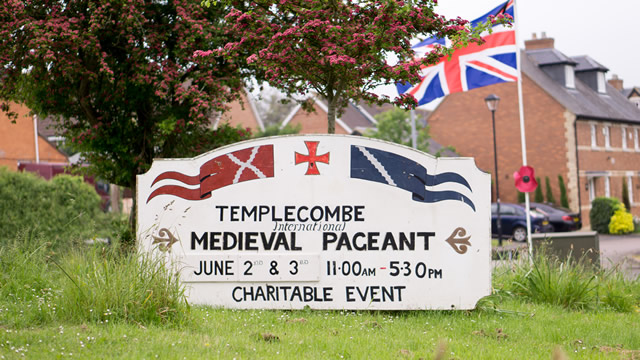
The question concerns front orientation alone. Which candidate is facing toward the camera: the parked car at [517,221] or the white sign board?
the white sign board

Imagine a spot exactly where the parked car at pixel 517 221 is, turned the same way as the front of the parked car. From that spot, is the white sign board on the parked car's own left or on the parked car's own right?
on the parked car's own left

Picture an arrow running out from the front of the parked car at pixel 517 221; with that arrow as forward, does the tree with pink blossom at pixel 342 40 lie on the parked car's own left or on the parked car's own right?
on the parked car's own left

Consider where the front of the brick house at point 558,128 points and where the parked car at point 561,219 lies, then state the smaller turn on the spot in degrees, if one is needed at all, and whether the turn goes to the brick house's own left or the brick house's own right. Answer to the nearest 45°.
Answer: approximately 45° to the brick house's own right

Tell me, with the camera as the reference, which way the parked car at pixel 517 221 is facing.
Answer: facing away from the viewer and to the left of the viewer

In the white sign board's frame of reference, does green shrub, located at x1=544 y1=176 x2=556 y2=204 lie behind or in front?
behind

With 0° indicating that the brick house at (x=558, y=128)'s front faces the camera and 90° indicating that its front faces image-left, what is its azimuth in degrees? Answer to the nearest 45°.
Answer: approximately 315°

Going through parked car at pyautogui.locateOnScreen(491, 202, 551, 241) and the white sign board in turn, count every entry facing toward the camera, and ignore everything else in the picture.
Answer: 1

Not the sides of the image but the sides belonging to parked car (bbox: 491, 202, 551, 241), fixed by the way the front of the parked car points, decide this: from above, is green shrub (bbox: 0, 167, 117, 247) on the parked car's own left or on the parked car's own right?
on the parked car's own left

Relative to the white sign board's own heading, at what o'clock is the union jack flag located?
The union jack flag is roughly at 7 o'clock from the white sign board.

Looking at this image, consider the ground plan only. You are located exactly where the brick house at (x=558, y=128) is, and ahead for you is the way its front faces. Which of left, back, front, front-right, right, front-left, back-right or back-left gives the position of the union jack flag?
front-right

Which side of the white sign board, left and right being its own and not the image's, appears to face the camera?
front
